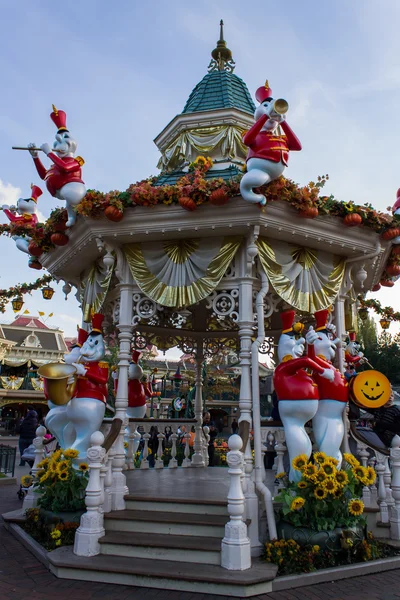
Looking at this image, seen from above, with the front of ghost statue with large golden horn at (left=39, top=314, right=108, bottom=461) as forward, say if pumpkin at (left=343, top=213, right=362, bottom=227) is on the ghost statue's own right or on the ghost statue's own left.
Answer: on the ghost statue's own left

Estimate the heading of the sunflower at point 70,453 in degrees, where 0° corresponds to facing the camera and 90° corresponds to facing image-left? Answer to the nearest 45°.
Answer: approximately 0°

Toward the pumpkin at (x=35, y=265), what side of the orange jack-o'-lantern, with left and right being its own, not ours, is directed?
right

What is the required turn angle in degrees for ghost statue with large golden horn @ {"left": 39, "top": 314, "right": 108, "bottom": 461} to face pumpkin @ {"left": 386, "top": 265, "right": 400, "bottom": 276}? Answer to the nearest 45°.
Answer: approximately 135° to its left

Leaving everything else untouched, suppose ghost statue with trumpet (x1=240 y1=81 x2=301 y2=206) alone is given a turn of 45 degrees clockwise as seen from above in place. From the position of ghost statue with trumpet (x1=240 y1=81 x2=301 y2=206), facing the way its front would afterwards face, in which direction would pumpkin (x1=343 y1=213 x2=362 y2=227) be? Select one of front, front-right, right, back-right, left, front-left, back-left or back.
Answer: back-left

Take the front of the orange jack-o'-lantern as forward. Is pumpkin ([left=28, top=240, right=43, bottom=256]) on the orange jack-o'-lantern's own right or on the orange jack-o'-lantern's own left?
on the orange jack-o'-lantern's own right

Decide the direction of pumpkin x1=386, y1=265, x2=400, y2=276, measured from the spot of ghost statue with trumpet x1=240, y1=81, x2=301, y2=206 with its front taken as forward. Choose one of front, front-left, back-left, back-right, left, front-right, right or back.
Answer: left

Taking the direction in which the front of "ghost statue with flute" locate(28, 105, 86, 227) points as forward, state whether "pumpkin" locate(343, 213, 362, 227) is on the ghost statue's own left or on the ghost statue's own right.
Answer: on the ghost statue's own left

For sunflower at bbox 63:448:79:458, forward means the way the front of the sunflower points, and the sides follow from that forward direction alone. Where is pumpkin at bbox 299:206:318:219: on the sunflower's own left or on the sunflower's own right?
on the sunflower's own left

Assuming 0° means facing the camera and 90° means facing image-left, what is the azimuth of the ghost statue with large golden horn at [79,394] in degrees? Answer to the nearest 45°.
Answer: approximately 45°
